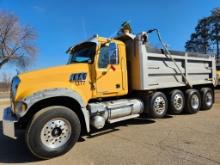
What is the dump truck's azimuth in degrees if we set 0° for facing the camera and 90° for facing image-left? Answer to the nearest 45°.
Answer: approximately 45°
